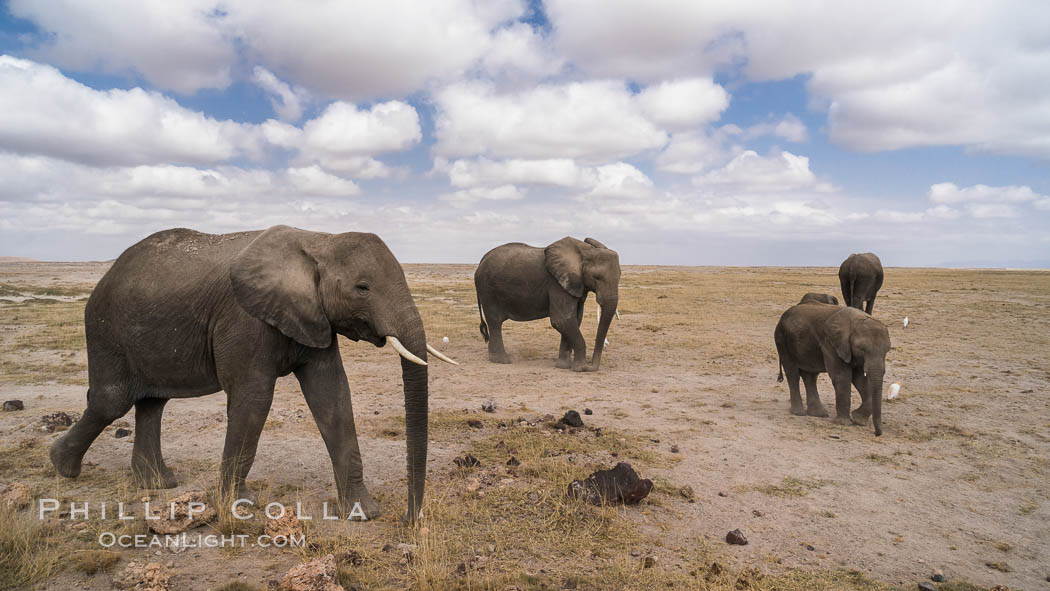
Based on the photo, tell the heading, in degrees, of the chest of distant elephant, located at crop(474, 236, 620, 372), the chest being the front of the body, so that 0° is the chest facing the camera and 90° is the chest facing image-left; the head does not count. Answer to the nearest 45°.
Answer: approximately 315°

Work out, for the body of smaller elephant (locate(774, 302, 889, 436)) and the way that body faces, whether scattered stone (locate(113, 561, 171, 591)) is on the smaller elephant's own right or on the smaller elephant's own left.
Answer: on the smaller elephant's own right

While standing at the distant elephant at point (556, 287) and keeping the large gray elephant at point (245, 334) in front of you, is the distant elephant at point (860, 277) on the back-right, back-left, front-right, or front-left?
back-left

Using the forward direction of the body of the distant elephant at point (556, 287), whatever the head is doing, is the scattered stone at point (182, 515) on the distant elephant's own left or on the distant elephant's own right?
on the distant elephant's own right

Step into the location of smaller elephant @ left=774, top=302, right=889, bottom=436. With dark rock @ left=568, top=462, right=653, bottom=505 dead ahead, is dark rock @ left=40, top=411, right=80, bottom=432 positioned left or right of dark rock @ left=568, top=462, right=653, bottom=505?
right

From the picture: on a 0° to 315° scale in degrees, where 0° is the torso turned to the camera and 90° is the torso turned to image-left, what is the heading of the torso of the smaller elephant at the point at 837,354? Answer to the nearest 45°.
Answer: approximately 315°

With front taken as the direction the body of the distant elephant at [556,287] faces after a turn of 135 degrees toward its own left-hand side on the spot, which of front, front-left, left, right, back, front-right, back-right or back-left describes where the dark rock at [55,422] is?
back-left

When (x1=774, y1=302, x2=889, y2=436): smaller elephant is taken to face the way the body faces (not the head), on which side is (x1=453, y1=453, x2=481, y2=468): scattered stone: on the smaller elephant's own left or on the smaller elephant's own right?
on the smaller elephant's own right

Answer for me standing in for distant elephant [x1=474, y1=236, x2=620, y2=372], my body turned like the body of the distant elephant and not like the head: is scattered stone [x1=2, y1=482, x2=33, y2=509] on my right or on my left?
on my right
